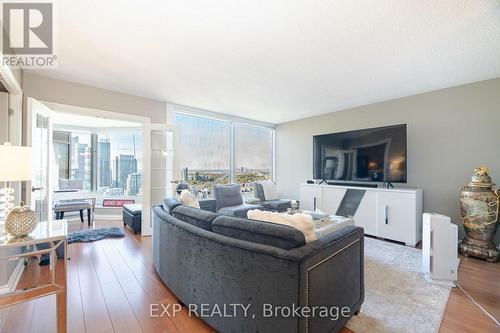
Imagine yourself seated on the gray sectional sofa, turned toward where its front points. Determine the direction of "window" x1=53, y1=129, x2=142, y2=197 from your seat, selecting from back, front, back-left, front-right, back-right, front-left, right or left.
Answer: left

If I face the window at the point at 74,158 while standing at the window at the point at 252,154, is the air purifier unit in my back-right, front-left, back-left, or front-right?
back-left

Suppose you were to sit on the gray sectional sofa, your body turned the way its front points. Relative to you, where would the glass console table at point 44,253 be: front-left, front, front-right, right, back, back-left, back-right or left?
back-left

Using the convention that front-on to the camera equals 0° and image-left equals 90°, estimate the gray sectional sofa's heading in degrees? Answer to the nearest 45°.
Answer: approximately 225°

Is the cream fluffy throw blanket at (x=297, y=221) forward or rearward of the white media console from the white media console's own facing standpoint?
forward

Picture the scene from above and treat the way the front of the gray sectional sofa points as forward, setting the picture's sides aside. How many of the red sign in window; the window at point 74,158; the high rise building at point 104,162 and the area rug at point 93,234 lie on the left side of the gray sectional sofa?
4

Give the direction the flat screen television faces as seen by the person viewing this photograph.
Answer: facing the viewer and to the left of the viewer

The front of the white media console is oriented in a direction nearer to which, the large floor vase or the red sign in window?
the red sign in window

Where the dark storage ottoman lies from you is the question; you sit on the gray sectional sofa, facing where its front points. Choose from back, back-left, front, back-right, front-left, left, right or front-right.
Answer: left

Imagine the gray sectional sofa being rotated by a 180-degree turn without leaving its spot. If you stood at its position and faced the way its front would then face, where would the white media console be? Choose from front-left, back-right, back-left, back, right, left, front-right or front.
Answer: back

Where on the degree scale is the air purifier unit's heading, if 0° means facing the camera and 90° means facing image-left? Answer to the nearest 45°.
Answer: approximately 90°

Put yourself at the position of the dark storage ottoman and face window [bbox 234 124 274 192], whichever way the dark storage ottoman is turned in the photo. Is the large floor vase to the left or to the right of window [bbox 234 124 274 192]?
right

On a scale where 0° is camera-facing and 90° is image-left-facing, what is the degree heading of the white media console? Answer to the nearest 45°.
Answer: approximately 45°
